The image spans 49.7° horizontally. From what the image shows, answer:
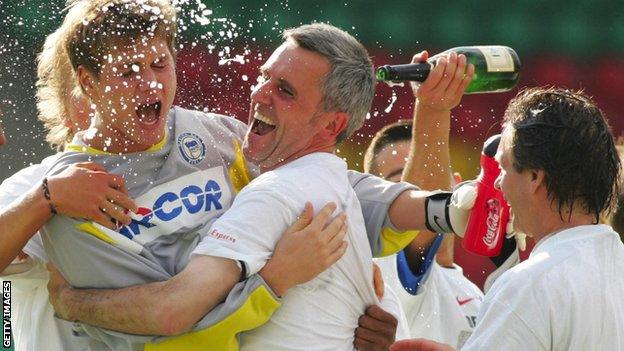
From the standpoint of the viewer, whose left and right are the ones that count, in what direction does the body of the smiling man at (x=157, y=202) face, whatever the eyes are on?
facing the viewer and to the right of the viewer

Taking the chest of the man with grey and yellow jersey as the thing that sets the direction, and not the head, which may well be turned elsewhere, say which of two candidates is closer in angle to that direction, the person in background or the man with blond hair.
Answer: the man with blond hair

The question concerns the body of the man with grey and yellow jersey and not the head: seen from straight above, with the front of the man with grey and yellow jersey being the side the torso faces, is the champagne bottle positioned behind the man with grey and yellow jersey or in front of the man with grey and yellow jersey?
behind

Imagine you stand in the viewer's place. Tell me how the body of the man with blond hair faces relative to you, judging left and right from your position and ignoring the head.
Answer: facing to the right of the viewer
